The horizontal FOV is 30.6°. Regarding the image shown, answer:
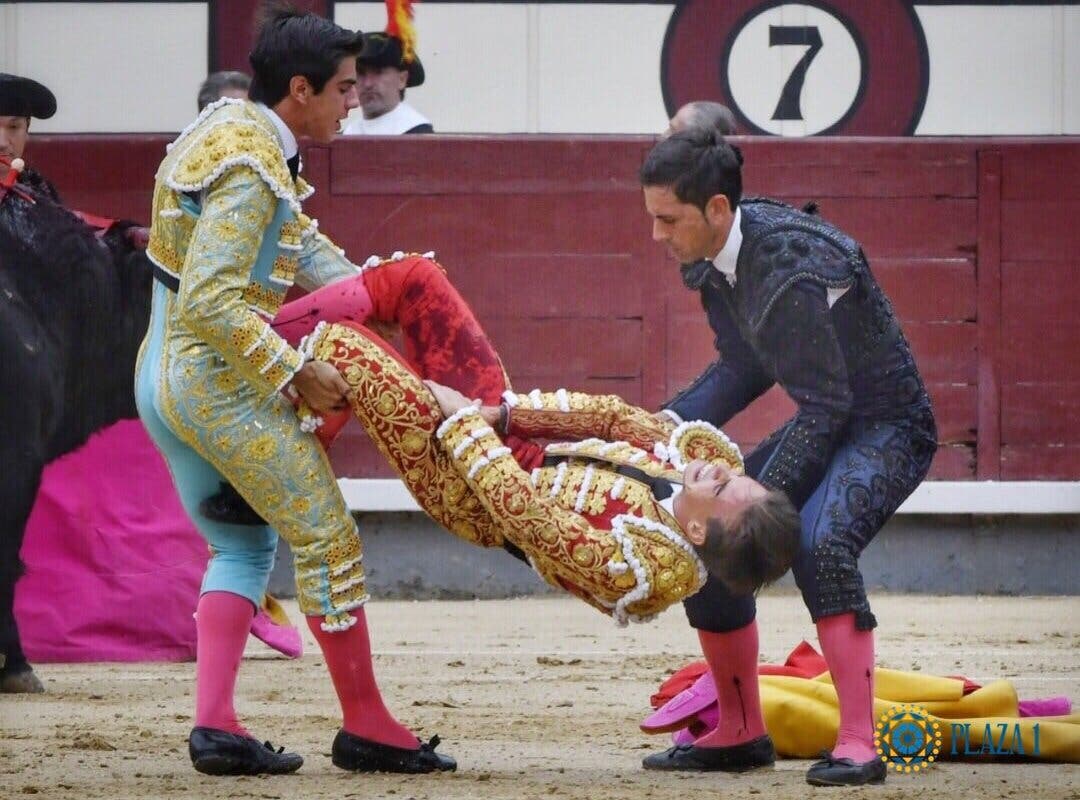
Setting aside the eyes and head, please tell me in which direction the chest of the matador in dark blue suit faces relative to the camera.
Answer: to the viewer's left

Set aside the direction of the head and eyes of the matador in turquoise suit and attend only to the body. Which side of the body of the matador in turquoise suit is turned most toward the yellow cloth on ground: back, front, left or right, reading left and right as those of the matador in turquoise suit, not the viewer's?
front

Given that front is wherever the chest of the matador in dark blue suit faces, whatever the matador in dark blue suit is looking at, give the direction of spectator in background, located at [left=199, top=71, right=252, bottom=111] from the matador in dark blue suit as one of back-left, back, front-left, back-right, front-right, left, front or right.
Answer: front-right

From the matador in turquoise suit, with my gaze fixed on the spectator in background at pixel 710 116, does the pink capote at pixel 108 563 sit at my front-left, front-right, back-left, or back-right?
front-left

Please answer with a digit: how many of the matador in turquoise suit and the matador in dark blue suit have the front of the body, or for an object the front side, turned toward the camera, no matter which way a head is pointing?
0

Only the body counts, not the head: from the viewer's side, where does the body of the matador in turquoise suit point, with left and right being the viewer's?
facing to the right of the viewer

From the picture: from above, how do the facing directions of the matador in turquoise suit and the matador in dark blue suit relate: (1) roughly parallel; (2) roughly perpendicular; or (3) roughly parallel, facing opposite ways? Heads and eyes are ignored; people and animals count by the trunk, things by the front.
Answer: roughly parallel, facing opposite ways

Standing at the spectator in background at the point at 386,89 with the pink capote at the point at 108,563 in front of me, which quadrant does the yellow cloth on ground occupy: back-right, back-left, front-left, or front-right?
front-left

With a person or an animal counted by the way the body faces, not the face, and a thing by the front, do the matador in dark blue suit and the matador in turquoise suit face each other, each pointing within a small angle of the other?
yes

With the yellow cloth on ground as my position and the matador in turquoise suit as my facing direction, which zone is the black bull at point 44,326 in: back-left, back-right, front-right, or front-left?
front-right

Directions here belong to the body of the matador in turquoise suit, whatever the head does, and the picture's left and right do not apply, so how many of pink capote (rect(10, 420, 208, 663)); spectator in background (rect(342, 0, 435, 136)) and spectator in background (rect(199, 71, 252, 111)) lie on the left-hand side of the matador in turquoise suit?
3
